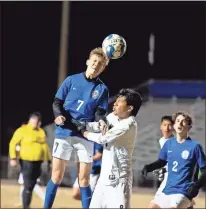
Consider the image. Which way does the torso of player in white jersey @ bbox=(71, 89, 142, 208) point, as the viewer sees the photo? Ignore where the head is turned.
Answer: to the viewer's left

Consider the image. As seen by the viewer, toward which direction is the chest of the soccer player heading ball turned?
toward the camera

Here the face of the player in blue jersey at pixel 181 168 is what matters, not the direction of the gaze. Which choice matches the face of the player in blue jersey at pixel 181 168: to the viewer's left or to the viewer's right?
to the viewer's left

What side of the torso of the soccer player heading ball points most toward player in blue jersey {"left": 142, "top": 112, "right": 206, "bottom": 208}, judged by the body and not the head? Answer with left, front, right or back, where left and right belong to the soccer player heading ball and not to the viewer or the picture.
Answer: left

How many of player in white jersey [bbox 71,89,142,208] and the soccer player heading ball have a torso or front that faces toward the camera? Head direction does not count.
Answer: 1

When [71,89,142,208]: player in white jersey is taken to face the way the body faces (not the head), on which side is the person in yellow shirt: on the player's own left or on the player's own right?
on the player's own right

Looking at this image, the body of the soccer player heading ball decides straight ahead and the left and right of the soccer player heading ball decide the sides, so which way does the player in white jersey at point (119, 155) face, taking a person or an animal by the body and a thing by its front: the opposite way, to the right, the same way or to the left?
to the right

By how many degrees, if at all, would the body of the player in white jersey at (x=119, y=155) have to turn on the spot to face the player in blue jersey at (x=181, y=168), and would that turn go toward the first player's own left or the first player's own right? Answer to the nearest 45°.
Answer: approximately 135° to the first player's own right

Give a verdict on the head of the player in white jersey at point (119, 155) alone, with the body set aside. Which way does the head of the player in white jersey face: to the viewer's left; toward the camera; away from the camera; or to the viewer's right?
to the viewer's left
